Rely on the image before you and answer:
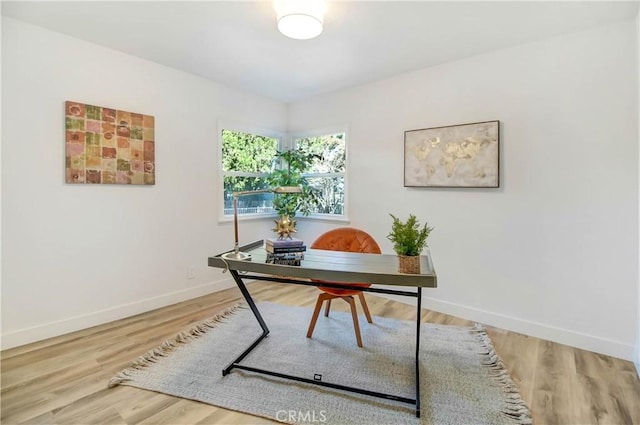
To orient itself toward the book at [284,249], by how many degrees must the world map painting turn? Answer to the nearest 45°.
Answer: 0° — it already faces it

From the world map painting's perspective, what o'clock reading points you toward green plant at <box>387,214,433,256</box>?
The green plant is roughly at 11 o'clock from the world map painting.

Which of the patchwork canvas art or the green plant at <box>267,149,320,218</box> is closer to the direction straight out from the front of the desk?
the green plant

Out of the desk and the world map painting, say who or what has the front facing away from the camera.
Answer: the desk

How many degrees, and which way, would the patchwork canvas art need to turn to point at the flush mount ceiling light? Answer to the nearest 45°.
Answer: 0° — it already faces it

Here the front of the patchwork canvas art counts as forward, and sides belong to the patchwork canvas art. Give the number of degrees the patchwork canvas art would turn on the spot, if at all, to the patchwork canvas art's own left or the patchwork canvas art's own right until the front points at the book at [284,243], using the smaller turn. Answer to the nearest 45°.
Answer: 0° — it already faces it

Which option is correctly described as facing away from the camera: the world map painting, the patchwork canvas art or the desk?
the desk

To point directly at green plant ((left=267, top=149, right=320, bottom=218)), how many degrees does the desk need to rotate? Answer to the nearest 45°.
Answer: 0° — it already faces it

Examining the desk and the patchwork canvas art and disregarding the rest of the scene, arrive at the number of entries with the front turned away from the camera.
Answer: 1

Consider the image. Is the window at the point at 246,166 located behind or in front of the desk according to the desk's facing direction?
in front

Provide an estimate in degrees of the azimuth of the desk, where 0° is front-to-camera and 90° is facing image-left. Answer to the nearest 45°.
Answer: approximately 180°

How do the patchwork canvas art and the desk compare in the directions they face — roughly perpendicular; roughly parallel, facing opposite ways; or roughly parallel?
roughly perpendicular
